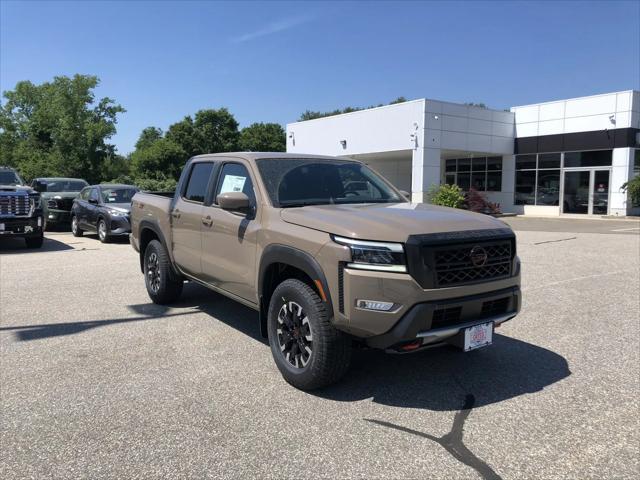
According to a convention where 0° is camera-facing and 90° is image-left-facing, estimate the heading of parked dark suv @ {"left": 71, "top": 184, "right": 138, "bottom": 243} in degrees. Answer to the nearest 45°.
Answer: approximately 315°

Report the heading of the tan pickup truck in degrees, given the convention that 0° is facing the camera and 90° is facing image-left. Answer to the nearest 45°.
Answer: approximately 315°

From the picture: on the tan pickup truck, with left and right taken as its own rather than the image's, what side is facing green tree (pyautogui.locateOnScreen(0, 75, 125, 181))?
back

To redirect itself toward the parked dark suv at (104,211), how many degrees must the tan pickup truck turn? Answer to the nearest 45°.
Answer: approximately 180°

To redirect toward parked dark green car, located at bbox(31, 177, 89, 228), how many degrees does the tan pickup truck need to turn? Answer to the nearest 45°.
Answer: approximately 180°

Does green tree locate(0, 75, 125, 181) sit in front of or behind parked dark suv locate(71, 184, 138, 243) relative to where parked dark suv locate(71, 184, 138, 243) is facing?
behind

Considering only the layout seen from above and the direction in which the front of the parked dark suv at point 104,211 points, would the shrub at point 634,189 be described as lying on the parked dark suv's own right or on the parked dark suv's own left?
on the parked dark suv's own left

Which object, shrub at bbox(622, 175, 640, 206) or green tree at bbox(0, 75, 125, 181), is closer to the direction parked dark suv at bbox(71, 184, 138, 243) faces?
the shrub
